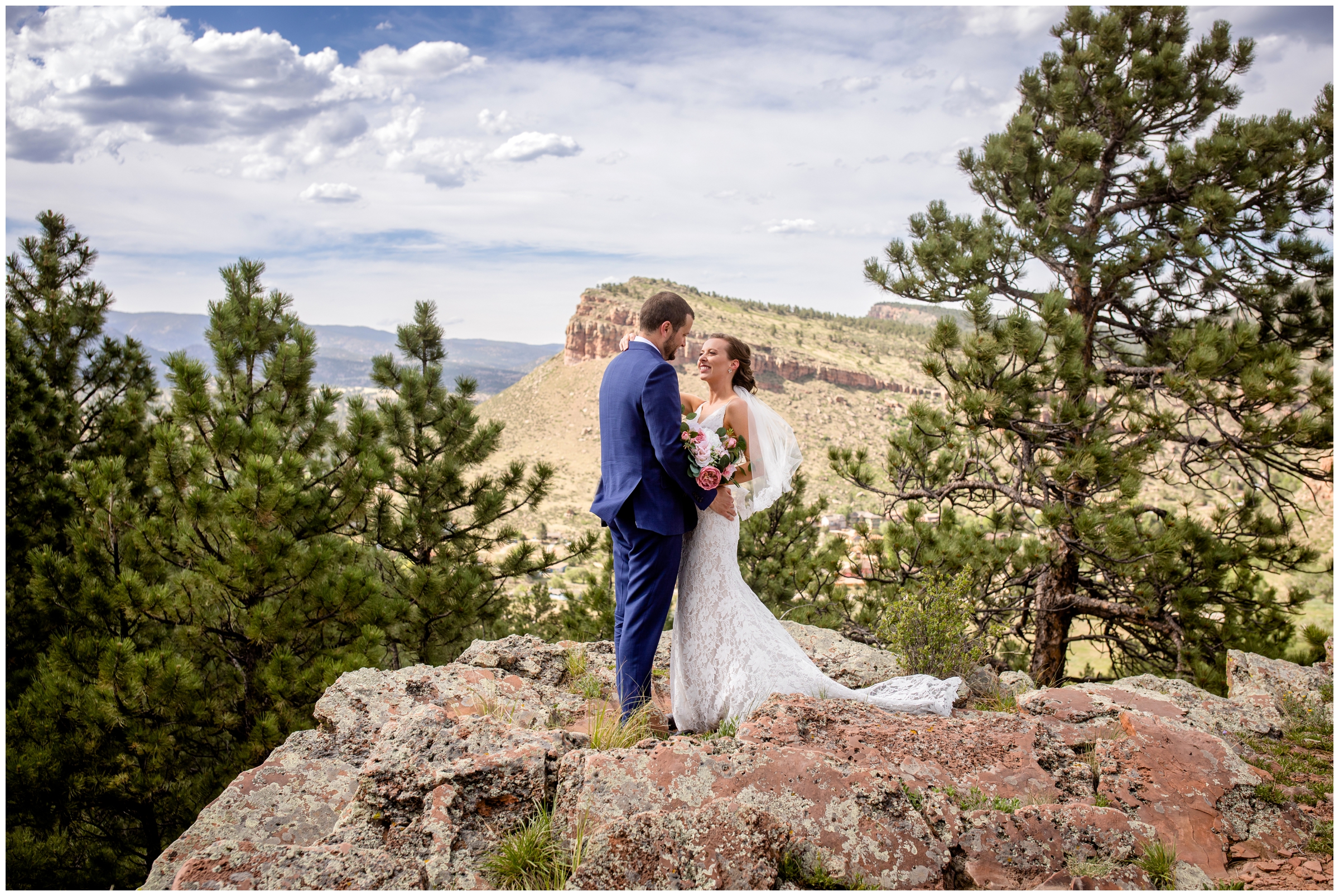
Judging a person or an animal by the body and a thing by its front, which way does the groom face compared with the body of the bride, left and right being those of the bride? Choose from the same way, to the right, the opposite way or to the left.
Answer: the opposite way

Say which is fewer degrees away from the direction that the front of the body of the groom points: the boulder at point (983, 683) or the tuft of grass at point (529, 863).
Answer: the boulder

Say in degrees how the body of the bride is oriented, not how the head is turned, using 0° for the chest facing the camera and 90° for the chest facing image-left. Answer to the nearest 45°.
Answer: approximately 45°

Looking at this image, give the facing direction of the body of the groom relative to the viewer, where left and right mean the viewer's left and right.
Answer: facing away from the viewer and to the right of the viewer

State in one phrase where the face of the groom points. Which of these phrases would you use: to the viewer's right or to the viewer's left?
to the viewer's right

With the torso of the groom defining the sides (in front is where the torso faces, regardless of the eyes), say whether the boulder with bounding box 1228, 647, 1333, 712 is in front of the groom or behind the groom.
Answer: in front

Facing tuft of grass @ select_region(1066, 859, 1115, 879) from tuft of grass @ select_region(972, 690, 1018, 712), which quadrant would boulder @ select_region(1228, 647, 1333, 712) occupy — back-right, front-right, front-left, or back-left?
back-left
